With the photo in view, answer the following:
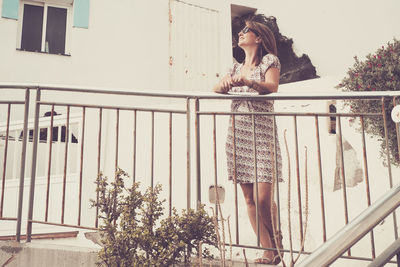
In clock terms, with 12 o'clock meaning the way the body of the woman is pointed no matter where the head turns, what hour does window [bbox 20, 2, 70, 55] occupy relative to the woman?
The window is roughly at 3 o'clock from the woman.

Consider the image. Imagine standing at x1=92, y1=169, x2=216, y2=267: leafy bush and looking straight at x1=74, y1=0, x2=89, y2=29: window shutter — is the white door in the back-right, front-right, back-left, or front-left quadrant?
front-right

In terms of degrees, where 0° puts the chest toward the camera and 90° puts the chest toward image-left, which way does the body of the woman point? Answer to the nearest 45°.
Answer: approximately 45°

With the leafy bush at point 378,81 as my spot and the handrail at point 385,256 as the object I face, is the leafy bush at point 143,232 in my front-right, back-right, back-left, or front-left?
front-right

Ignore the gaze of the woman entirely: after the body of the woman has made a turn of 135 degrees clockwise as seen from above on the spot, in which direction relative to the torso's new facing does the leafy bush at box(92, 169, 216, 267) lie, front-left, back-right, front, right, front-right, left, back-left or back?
back-left

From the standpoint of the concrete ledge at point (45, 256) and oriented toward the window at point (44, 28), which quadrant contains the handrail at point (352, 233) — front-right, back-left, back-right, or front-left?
back-right

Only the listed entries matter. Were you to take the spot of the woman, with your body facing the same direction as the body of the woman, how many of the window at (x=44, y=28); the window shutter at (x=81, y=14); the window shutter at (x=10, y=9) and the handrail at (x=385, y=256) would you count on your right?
3

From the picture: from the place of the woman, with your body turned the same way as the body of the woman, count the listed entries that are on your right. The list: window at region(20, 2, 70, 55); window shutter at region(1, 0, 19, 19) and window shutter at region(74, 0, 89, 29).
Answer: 3

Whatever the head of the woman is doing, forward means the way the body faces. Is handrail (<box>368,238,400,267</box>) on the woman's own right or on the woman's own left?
on the woman's own left

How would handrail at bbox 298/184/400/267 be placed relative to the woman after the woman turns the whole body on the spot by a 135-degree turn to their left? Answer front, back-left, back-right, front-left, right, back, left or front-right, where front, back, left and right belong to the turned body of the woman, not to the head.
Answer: right

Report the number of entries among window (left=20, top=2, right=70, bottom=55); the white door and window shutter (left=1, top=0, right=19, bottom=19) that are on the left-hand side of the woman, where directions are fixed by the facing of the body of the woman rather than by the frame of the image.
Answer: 0

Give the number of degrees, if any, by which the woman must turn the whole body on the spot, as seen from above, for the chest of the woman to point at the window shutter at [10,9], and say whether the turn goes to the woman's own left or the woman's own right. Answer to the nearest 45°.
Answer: approximately 90° to the woman's own right

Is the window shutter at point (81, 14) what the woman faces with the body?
no

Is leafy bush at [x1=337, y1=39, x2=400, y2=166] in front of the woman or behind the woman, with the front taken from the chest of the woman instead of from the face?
behind

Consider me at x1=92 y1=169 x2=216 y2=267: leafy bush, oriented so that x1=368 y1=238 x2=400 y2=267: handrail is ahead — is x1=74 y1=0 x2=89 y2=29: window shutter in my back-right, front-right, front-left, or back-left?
back-left

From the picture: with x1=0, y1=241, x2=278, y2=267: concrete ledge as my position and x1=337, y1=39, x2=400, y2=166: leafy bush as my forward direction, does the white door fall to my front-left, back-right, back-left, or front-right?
front-left

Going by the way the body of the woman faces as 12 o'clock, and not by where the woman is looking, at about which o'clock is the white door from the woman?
The white door is roughly at 4 o'clock from the woman.
